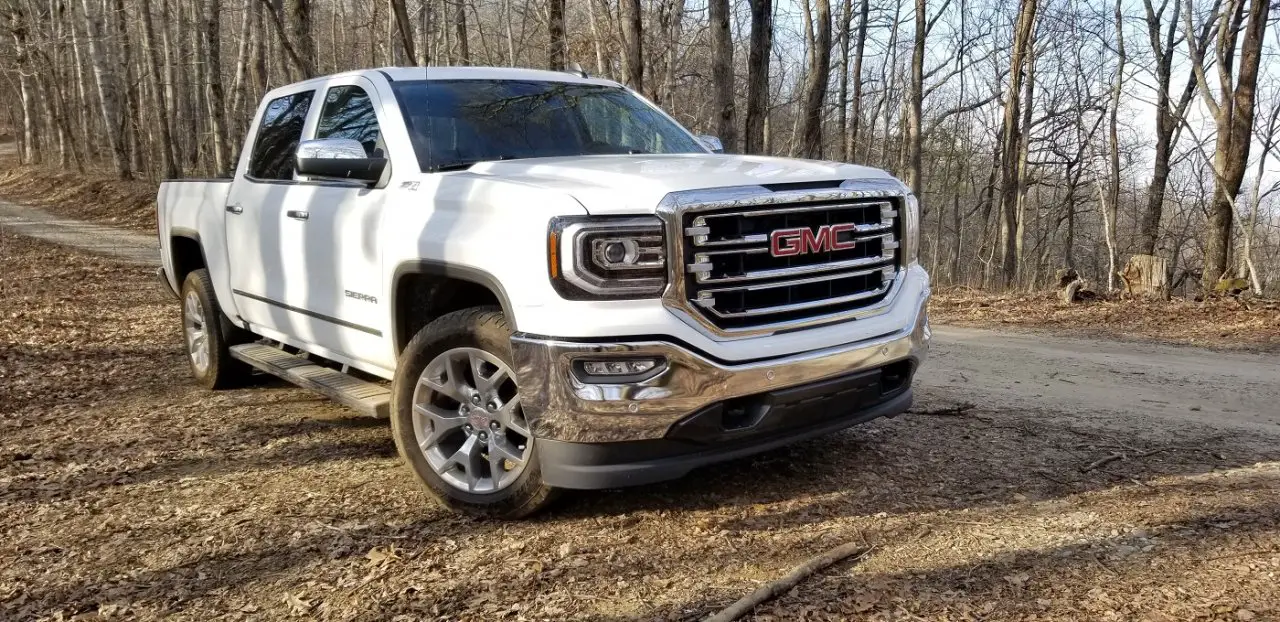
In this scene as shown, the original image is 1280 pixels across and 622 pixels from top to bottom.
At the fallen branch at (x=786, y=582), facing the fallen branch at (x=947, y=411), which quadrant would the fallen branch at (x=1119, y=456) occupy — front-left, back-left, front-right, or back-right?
front-right

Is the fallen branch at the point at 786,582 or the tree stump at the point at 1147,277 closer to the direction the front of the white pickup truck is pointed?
the fallen branch

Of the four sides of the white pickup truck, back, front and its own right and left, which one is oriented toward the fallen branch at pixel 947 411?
left

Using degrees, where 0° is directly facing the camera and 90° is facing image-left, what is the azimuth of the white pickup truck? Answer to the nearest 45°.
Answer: approximately 315°

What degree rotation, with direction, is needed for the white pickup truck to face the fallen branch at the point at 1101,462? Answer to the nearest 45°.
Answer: approximately 45° to its left

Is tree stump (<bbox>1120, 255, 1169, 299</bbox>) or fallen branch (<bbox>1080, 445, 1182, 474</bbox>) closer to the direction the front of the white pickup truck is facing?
the fallen branch

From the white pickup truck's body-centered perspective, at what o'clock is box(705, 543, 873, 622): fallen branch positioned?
The fallen branch is roughly at 12 o'clock from the white pickup truck.

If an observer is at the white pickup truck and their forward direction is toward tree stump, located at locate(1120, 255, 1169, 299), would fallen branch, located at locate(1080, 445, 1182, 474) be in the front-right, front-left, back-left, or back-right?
front-right

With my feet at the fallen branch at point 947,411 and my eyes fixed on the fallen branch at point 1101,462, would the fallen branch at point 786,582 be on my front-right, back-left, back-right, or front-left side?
front-right

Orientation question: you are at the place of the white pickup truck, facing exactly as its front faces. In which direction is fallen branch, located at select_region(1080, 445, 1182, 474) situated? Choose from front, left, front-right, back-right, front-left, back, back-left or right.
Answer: front-left
